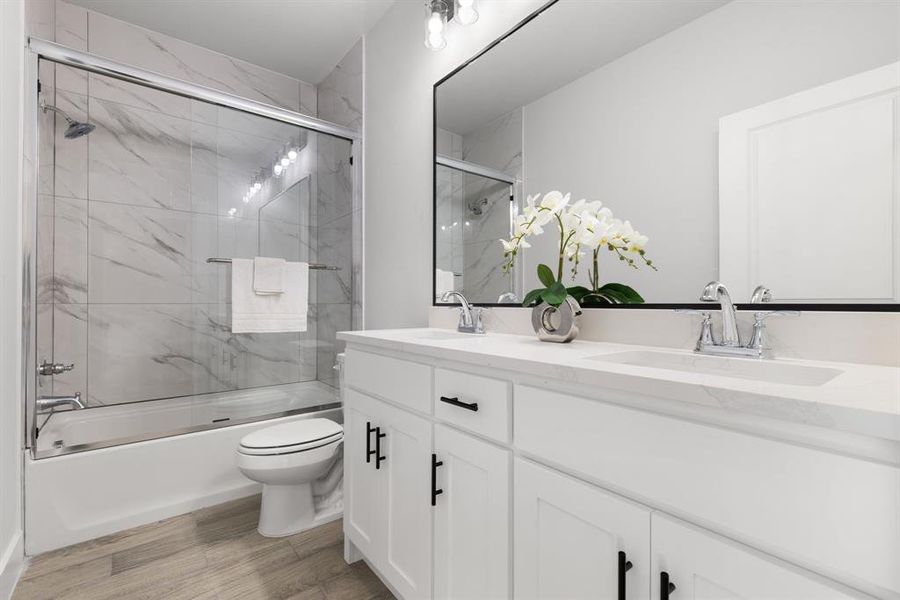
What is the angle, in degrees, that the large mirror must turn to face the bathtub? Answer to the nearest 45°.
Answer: approximately 45° to its right

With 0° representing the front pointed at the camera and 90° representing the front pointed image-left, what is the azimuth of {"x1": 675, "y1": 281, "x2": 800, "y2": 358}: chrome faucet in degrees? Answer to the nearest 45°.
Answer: approximately 45°

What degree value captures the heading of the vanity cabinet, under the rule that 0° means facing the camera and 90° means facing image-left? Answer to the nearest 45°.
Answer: approximately 45°
